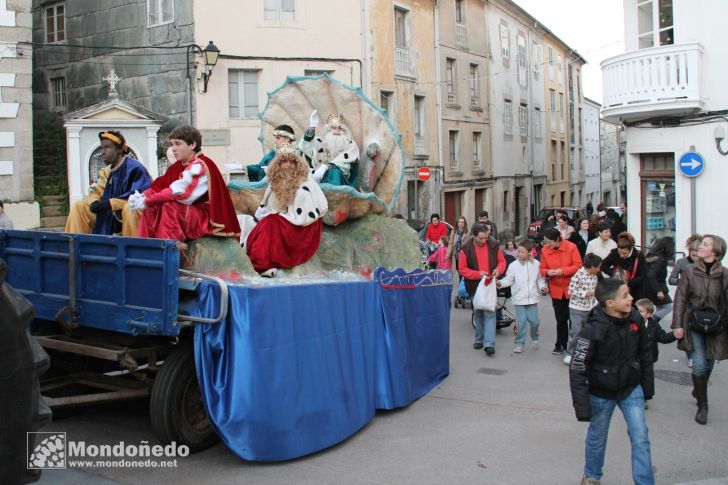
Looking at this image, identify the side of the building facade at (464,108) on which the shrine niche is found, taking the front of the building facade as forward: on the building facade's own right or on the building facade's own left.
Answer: on the building facade's own right

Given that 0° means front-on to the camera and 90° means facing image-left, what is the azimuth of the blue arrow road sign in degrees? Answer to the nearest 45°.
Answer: approximately 0°

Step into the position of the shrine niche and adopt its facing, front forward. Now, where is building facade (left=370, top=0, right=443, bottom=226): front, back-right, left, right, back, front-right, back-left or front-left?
back-left

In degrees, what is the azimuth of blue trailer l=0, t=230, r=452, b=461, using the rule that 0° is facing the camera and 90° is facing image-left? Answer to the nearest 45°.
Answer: approximately 45°

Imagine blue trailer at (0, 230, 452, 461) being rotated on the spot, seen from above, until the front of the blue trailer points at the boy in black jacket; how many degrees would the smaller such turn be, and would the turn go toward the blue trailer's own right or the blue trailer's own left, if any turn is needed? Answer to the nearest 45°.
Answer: approximately 90° to the blue trailer's own left

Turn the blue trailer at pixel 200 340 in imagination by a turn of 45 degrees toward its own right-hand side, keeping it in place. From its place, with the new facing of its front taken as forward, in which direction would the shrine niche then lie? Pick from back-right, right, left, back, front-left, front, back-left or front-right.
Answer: right

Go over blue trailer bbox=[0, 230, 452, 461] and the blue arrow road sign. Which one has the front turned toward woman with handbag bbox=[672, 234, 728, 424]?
the blue arrow road sign

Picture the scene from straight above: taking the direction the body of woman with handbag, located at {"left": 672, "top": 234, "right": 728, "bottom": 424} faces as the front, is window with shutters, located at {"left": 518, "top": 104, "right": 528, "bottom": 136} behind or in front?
behind

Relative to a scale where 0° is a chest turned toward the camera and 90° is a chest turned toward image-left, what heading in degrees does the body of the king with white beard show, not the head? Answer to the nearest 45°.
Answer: approximately 0°

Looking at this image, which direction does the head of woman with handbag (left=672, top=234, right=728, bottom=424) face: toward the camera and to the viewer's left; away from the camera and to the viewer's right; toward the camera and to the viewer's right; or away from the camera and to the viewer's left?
toward the camera and to the viewer's left

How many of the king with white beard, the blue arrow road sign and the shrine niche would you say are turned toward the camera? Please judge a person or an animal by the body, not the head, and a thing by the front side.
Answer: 3

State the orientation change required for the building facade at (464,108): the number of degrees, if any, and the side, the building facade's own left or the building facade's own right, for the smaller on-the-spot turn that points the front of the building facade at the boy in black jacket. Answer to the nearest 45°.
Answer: approximately 45° to the building facade's own right

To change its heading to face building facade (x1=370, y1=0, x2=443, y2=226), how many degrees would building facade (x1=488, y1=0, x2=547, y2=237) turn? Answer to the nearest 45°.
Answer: approximately 45° to its right

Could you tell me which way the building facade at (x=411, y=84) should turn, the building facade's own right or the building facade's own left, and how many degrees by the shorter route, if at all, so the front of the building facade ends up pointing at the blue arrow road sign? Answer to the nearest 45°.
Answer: approximately 45° to the building facade's own right
